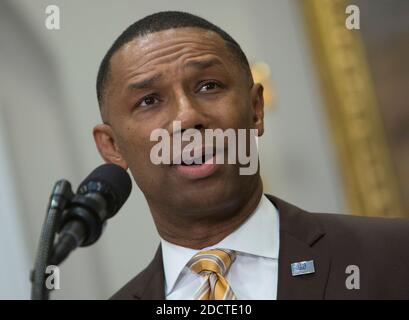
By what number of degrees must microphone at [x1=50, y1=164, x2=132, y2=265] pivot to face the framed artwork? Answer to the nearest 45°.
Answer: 0° — it already faces it

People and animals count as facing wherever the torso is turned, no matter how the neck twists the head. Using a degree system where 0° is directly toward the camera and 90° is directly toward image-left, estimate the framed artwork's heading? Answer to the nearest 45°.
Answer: approximately 0°

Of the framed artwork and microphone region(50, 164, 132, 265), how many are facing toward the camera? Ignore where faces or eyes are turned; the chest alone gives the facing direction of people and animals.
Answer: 1

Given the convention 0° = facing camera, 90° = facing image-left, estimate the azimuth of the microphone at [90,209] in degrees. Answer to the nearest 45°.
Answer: approximately 225°

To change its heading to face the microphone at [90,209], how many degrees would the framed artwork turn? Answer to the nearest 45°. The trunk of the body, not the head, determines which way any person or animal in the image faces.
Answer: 0° — it already faces it

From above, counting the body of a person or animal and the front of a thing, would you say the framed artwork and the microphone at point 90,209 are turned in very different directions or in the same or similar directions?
very different directions
